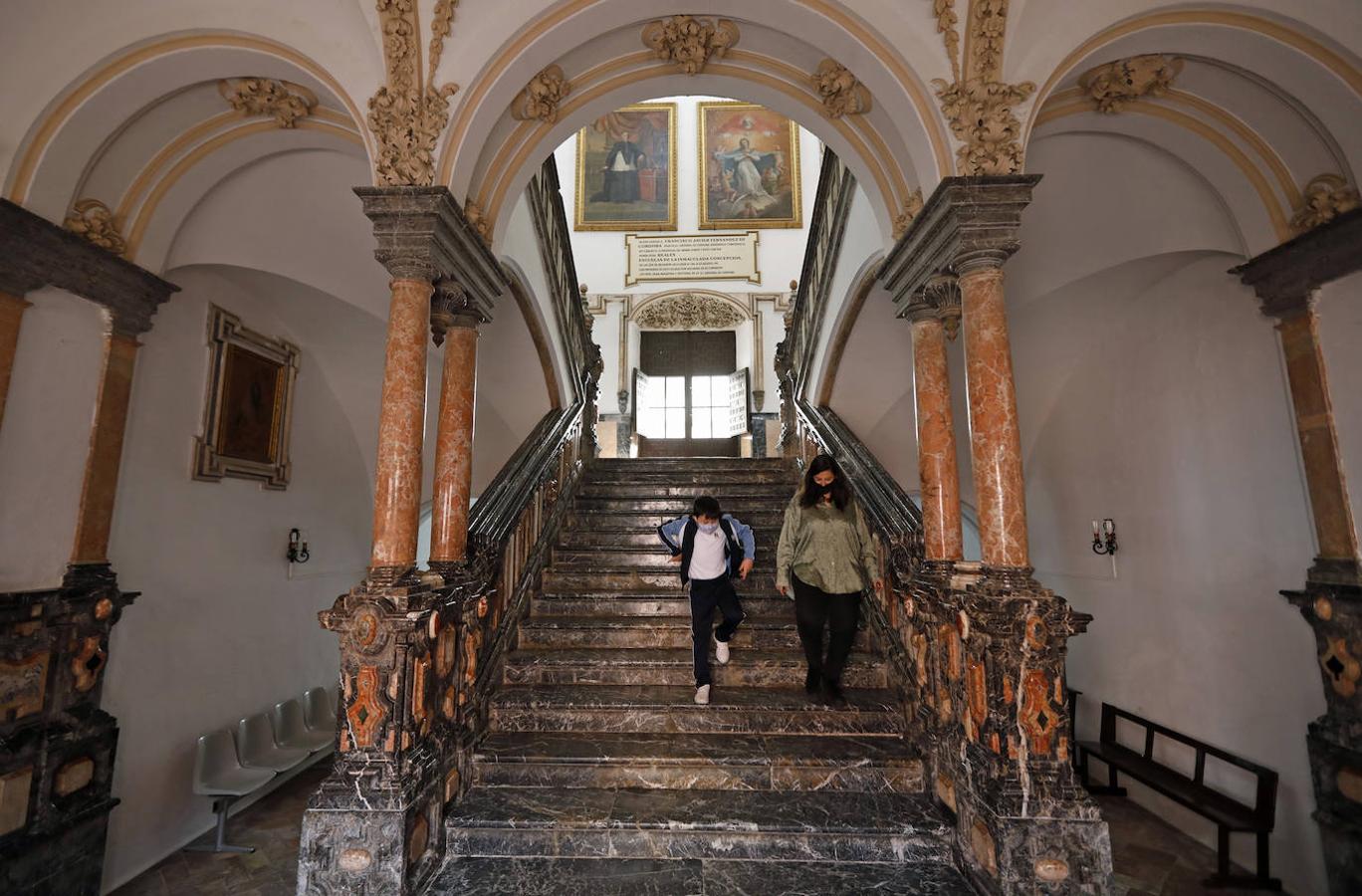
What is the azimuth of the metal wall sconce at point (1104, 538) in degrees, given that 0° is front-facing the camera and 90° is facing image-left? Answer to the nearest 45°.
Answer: approximately 45°

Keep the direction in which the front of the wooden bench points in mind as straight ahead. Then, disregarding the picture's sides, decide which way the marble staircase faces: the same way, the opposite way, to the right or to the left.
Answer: to the left

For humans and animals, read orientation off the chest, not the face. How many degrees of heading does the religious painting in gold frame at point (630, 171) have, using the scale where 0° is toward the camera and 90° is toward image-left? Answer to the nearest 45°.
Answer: approximately 0°

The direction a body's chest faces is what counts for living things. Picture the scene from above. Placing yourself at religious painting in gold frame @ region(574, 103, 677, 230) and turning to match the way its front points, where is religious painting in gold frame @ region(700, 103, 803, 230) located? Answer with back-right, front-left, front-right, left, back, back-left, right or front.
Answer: left

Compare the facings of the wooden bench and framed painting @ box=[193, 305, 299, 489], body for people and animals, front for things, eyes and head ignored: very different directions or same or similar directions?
very different directions

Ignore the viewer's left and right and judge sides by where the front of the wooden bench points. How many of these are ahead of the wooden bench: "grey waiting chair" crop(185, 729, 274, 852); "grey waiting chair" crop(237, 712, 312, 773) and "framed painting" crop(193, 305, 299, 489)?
3

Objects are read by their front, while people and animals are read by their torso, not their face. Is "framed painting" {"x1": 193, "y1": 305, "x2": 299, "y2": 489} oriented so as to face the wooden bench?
yes
